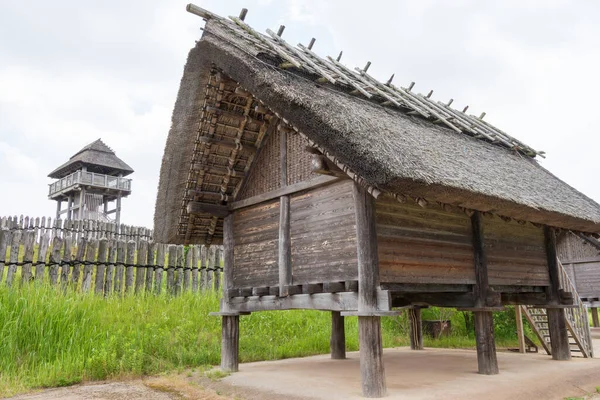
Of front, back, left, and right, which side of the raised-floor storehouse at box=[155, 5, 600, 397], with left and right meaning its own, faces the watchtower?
left

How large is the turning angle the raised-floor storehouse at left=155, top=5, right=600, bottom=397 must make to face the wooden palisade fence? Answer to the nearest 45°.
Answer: approximately 90° to its left

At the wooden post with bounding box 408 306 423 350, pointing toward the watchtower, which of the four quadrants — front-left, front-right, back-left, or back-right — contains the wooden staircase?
back-right
